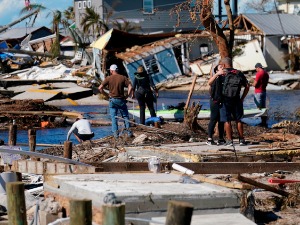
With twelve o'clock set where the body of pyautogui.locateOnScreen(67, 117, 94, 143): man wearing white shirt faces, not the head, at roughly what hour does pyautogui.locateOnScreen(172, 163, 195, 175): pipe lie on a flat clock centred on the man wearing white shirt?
The pipe is roughly at 7 o'clock from the man wearing white shirt.

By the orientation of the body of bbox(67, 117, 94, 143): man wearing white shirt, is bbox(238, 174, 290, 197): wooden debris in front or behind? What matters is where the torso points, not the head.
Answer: behind

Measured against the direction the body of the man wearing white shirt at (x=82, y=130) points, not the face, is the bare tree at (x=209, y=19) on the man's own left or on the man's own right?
on the man's own right

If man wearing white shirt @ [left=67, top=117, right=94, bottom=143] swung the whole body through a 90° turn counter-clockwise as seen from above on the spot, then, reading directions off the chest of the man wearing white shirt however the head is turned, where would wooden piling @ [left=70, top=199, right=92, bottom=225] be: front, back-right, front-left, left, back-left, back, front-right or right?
front-left

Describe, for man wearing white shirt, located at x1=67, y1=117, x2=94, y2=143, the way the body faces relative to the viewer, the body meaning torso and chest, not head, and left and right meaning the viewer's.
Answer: facing away from the viewer and to the left of the viewer

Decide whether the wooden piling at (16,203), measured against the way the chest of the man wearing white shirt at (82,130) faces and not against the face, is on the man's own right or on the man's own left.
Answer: on the man's own left

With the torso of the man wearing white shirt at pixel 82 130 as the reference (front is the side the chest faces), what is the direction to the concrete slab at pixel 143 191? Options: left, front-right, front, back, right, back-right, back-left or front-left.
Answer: back-left

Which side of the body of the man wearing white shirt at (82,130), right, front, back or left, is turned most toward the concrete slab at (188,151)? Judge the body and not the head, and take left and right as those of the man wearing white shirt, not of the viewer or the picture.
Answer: back

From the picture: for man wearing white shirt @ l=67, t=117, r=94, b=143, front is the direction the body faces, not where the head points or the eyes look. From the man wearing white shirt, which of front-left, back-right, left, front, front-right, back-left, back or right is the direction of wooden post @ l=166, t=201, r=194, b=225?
back-left

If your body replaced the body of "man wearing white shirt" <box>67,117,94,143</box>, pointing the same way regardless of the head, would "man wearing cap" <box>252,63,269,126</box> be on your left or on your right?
on your right
